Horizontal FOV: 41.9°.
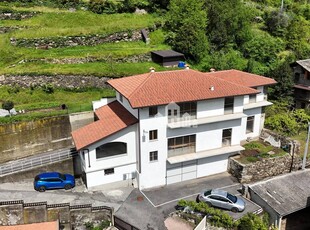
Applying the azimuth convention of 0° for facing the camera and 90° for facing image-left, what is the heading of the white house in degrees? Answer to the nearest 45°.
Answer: approximately 315°

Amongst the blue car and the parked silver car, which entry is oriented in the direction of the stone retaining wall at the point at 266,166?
the blue car

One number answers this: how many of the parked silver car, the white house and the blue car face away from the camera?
0

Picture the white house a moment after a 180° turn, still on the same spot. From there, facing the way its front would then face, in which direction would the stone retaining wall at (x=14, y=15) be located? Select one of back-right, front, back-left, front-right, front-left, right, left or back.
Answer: front

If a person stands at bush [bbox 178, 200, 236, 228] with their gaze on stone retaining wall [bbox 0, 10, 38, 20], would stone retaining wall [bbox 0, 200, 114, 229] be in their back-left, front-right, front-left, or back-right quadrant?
front-left

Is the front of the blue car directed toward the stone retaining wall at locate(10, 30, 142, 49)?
no

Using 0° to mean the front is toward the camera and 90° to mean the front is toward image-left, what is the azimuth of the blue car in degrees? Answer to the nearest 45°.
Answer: approximately 270°

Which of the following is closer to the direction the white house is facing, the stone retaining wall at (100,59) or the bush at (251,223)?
the bush
